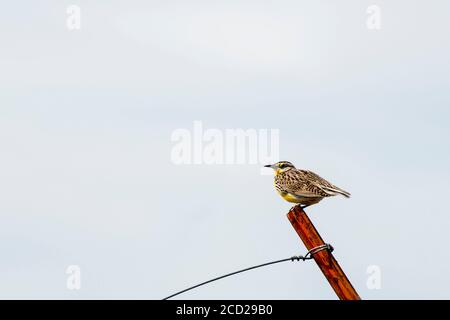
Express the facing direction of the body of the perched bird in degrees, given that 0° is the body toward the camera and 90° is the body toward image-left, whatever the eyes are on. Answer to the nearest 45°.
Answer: approximately 90°
